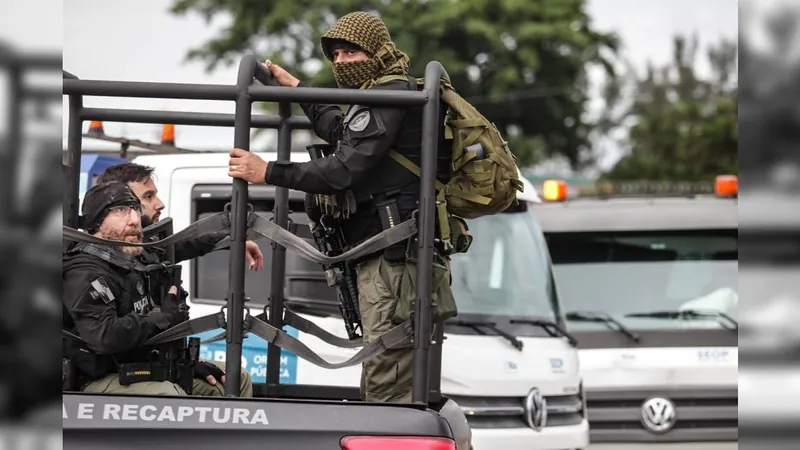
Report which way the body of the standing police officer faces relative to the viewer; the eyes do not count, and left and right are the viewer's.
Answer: facing to the left of the viewer

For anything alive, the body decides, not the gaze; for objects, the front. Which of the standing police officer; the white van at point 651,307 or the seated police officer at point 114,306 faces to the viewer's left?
the standing police officer

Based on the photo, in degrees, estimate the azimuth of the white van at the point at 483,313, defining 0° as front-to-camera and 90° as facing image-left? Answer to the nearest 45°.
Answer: approximately 315°

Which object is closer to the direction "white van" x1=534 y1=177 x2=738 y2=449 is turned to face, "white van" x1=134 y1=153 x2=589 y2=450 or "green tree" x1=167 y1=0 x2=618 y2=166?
the white van

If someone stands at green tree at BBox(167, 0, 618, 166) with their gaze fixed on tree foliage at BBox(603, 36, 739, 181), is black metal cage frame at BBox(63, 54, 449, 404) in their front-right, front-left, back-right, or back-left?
back-right

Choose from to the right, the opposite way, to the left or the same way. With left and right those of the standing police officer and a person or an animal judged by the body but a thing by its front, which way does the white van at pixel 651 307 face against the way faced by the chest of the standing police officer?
to the left

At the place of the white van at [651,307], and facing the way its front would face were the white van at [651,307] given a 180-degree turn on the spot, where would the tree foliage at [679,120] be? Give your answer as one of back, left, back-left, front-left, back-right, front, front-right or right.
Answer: front

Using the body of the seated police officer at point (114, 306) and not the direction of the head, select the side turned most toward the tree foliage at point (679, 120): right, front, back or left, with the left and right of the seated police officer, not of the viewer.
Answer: left

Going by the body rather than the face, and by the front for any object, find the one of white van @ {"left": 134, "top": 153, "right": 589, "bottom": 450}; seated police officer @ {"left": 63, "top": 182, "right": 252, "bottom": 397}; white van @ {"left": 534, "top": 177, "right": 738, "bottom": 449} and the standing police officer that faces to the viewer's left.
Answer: the standing police officer

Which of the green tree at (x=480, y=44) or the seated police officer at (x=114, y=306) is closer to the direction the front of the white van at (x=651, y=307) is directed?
the seated police officer

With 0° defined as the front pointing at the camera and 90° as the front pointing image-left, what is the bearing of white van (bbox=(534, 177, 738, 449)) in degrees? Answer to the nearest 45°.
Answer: approximately 0°

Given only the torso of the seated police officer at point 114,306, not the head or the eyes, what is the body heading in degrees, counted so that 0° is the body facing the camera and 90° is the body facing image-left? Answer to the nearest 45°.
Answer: approximately 315°
